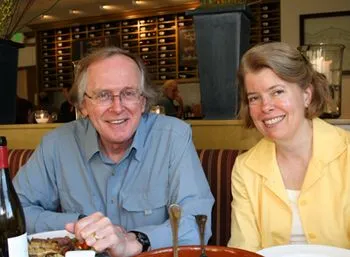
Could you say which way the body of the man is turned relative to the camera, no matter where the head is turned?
toward the camera

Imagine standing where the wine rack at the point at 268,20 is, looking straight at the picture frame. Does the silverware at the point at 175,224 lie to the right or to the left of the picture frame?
right

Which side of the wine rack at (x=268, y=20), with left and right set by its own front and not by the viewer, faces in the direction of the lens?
front

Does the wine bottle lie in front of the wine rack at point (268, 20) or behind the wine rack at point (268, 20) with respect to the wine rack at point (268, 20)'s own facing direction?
in front

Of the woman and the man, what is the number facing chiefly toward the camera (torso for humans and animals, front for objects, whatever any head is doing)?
2

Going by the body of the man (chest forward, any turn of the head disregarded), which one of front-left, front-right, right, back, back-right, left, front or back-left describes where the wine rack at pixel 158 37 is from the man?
back

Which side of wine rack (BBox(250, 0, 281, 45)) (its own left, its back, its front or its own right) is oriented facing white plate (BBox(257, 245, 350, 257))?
front

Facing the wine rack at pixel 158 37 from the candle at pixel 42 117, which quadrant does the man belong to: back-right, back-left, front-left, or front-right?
back-right

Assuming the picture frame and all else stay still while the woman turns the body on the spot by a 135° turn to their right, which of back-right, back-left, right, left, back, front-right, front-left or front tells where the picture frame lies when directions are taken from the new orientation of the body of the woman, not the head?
front-right

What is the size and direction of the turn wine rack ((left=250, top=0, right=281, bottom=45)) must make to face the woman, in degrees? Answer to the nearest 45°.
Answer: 0° — it already faces them

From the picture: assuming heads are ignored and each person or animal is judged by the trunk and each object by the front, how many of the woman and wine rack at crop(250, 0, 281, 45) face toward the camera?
2

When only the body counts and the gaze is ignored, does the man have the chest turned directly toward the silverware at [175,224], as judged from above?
yes
